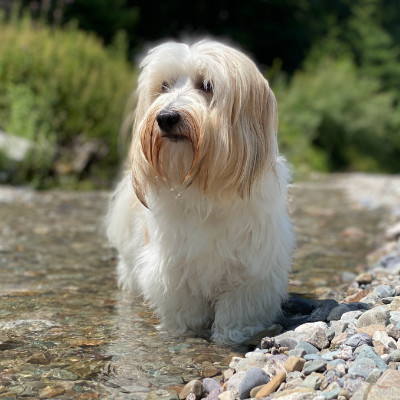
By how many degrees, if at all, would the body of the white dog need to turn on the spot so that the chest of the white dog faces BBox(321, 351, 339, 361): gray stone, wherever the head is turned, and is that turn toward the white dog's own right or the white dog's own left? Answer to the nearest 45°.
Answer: approximately 45° to the white dog's own left

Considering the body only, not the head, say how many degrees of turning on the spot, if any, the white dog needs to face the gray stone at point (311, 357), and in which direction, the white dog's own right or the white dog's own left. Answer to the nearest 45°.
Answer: approximately 45° to the white dog's own left

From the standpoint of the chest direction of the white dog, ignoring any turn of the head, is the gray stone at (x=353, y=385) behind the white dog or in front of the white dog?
in front

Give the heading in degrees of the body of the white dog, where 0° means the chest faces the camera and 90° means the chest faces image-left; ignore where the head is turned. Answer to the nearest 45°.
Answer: approximately 0°

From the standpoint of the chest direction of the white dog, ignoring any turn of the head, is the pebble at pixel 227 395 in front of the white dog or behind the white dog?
in front

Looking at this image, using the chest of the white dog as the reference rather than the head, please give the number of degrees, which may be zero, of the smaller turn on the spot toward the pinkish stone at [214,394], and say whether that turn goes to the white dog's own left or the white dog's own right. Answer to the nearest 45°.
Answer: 0° — it already faces it

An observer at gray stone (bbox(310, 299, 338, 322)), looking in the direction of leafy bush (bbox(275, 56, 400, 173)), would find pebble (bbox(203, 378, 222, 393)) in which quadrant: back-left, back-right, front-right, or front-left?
back-left

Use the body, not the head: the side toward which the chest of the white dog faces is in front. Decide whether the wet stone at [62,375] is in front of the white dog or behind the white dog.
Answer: in front
